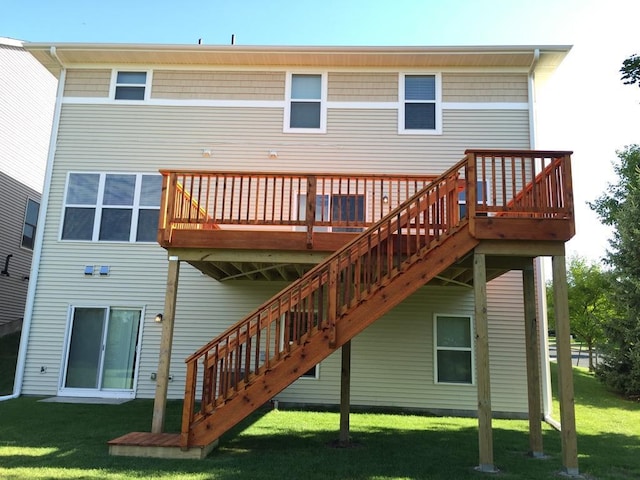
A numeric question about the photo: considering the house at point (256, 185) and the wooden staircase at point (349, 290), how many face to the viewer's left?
1

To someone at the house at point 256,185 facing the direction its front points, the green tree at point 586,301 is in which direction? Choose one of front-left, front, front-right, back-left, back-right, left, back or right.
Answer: front-right

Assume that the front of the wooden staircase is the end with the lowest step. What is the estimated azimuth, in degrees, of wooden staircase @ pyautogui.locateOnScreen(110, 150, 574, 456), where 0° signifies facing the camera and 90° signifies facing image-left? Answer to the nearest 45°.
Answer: approximately 90°

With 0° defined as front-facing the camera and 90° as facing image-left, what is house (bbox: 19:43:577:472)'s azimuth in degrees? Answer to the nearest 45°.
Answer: approximately 180°

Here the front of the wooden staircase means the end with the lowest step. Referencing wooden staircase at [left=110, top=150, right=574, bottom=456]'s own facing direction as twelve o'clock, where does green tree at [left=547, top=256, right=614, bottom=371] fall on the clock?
The green tree is roughly at 4 o'clock from the wooden staircase.

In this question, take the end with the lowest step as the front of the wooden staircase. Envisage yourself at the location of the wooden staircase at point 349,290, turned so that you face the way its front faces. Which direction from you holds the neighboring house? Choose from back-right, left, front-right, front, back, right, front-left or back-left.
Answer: front-right

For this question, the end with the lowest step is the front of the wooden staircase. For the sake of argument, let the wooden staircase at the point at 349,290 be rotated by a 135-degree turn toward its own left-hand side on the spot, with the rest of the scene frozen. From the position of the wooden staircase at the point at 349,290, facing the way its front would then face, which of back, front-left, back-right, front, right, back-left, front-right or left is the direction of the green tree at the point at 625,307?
left

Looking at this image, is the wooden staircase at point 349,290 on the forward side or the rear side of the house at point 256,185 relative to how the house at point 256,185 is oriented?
on the rear side

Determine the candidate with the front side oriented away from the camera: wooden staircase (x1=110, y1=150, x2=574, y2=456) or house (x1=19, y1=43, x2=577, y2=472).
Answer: the house

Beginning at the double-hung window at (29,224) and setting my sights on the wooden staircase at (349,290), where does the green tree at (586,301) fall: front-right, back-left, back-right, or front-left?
front-left

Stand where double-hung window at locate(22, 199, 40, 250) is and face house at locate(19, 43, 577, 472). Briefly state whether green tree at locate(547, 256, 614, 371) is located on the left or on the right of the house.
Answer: left

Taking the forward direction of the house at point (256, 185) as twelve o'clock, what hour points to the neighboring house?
The neighboring house is roughly at 10 o'clock from the house.

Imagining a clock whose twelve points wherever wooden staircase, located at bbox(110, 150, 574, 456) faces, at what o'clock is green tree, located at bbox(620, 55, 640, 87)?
The green tree is roughly at 6 o'clock from the wooden staircase.
